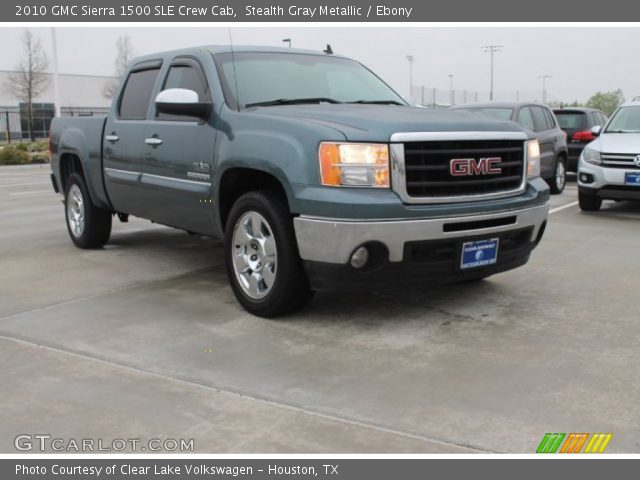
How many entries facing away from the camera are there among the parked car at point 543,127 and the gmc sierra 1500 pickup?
0

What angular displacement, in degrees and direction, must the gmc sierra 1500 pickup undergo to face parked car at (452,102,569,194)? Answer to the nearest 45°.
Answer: approximately 90° to its left

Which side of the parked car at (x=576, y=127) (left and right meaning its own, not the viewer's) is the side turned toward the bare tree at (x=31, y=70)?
left

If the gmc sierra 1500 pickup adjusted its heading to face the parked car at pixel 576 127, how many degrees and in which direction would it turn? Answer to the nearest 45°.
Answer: approximately 90° to its left

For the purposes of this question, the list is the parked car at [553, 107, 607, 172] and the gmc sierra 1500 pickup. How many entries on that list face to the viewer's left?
0

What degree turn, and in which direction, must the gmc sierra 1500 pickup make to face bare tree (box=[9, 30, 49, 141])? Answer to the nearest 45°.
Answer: approximately 135° to its left

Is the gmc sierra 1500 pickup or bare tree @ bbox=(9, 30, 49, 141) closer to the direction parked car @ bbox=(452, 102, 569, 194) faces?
the gmc sierra 1500 pickup

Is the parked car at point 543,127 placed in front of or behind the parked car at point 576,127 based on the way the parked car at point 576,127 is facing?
behind

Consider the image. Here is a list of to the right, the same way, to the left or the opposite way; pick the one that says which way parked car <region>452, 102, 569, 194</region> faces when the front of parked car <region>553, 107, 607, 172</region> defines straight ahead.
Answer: the opposite way

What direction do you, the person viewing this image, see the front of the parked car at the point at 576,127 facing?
facing away from the viewer and to the right of the viewer

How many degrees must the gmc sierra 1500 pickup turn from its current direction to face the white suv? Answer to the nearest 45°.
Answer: approximately 90° to its left

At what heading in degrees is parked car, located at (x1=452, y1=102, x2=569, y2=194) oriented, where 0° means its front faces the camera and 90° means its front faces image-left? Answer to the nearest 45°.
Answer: approximately 45°
